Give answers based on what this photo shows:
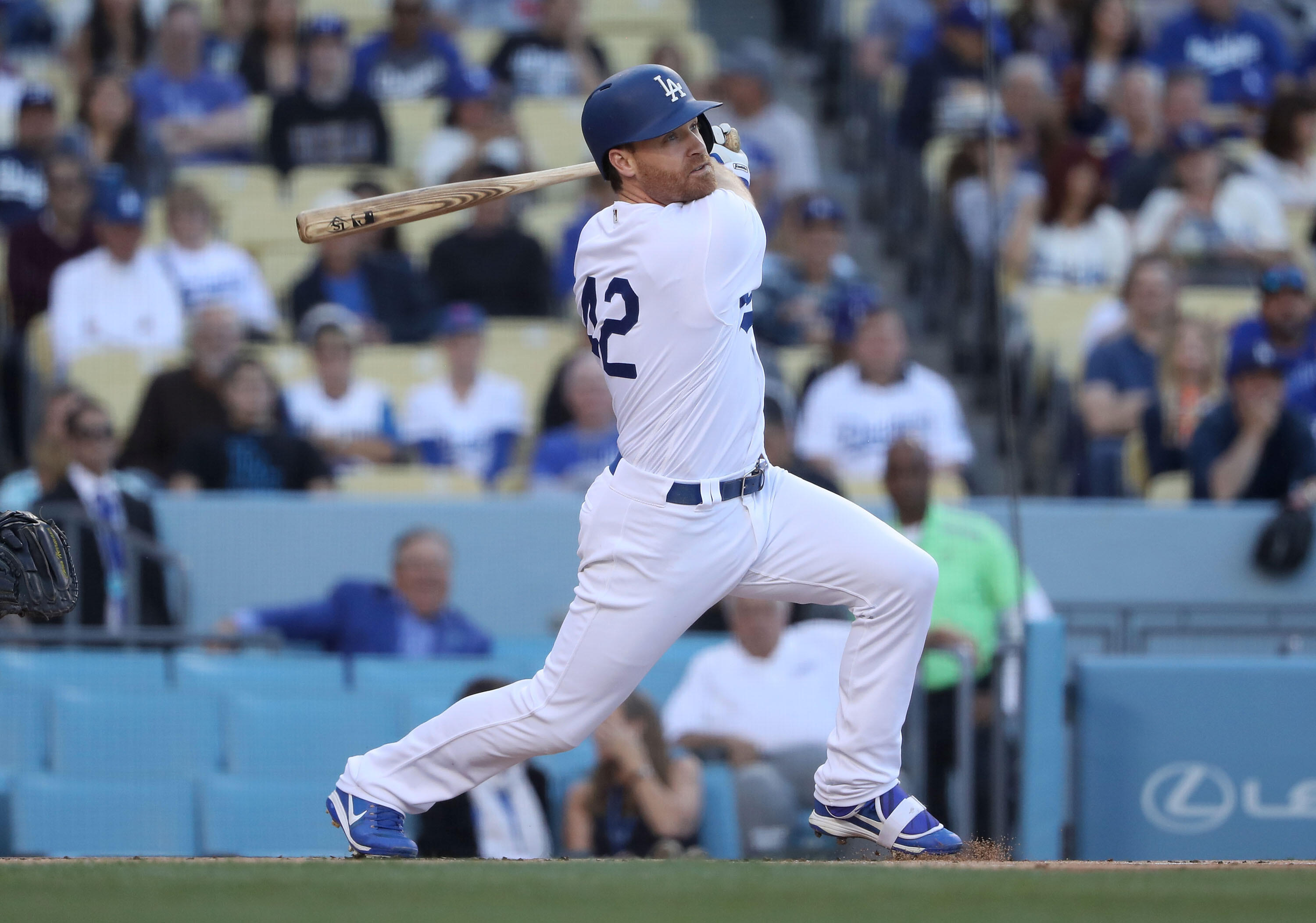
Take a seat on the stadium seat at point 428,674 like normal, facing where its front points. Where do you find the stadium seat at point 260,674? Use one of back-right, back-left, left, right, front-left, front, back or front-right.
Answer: right

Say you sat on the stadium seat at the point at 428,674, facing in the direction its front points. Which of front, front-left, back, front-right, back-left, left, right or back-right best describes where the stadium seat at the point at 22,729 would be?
right

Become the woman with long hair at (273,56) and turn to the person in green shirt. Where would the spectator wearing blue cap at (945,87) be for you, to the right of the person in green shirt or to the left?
left

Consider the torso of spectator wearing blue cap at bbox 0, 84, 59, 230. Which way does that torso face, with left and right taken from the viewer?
facing the viewer and to the right of the viewer

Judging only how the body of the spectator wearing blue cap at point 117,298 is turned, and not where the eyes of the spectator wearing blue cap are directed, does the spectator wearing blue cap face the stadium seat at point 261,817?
yes

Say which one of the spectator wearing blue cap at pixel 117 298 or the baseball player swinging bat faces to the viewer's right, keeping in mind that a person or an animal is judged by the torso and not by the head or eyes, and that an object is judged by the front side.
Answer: the baseball player swinging bat

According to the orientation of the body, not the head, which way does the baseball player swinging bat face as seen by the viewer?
to the viewer's right

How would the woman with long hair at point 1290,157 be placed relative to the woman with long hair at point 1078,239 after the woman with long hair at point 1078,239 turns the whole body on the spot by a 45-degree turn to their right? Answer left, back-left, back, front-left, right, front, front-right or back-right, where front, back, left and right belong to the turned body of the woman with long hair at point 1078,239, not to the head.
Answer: back

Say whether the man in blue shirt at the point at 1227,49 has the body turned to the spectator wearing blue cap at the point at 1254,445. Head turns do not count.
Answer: yes
